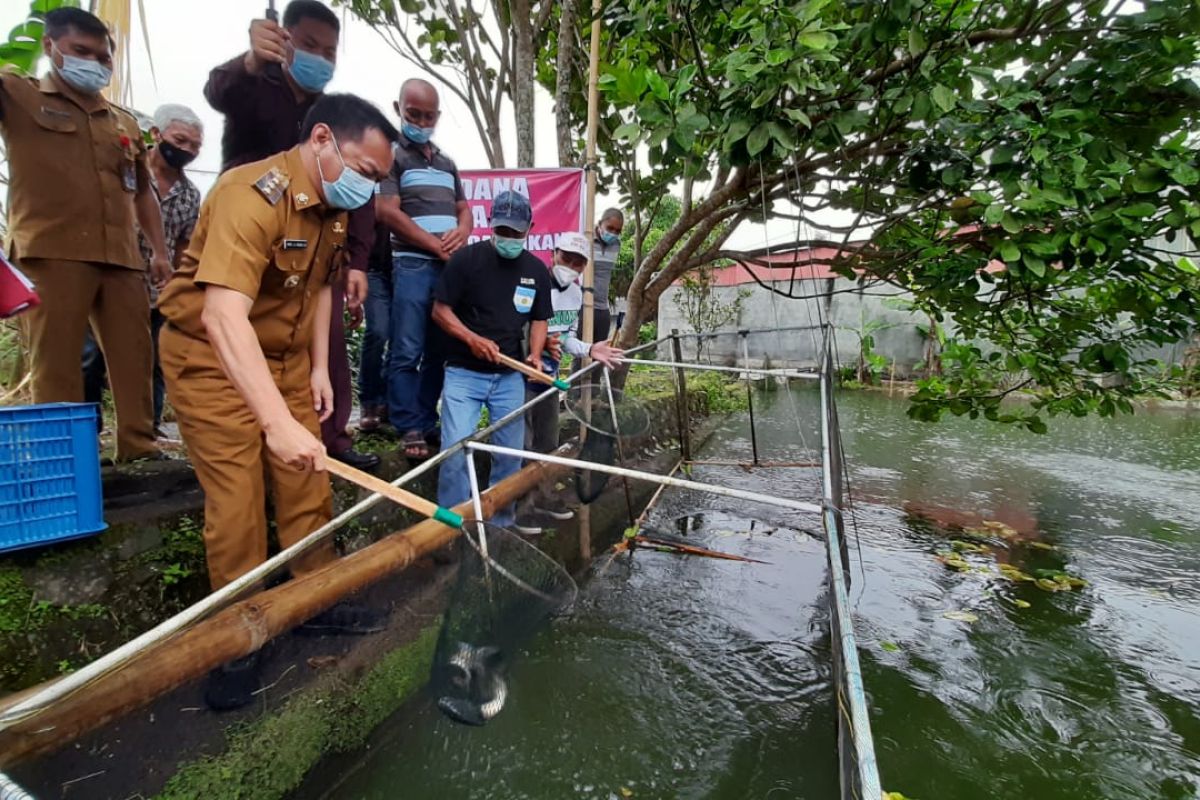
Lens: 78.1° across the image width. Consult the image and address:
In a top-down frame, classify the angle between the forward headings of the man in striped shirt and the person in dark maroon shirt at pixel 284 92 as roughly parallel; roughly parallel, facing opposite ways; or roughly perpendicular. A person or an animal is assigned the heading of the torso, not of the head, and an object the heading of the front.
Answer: roughly parallel

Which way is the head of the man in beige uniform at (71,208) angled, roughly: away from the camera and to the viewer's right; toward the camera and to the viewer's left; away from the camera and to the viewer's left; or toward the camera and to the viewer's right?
toward the camera and to the viewer's right

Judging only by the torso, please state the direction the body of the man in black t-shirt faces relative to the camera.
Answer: toward the camera

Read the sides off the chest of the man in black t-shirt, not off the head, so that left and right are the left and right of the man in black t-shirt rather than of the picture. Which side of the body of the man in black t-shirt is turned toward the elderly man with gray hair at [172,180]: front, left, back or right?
right

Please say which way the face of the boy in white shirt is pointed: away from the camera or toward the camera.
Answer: toward the camera

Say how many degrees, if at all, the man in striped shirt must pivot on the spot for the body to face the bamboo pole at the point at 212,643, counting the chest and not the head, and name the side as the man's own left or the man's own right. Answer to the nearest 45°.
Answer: approximately 45° to the man's own right

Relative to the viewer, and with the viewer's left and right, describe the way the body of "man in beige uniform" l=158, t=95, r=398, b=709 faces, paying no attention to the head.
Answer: facing the viewer and to the right of the viewer

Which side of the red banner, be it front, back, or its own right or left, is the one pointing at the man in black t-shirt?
front

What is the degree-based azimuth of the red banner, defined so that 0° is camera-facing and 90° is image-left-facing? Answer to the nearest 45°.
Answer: approximately 0°
